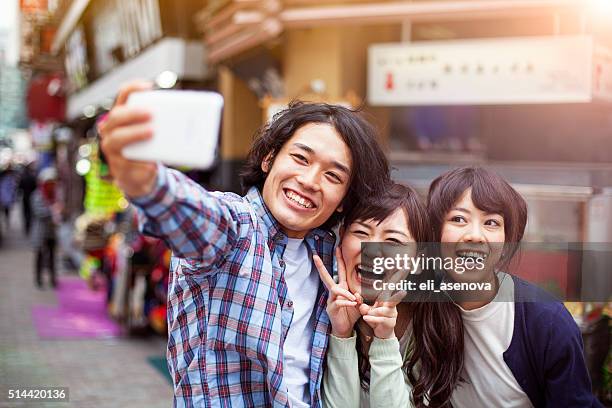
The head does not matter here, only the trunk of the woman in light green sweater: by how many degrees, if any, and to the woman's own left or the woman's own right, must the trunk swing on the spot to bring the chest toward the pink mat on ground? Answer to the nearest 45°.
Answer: approximately 90° to the woman's own right

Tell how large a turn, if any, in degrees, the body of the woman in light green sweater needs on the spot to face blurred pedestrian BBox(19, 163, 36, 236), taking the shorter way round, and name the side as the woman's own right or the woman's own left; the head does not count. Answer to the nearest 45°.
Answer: approximately 90° to the woman's own right

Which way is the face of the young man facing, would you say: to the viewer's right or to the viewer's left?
to the viewer's left

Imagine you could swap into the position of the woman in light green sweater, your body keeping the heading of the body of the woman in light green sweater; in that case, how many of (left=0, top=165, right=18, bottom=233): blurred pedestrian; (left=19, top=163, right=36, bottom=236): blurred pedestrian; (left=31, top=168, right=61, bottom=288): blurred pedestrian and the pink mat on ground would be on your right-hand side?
4

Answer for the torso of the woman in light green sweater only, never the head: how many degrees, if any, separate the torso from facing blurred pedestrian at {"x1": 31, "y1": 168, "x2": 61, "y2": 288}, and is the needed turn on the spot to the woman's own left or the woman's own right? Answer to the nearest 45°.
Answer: approximately 90° to the woman's own right

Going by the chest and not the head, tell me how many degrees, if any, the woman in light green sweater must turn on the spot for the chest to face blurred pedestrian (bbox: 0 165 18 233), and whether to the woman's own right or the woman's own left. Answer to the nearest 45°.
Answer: approximately 90° to the woman's own right
